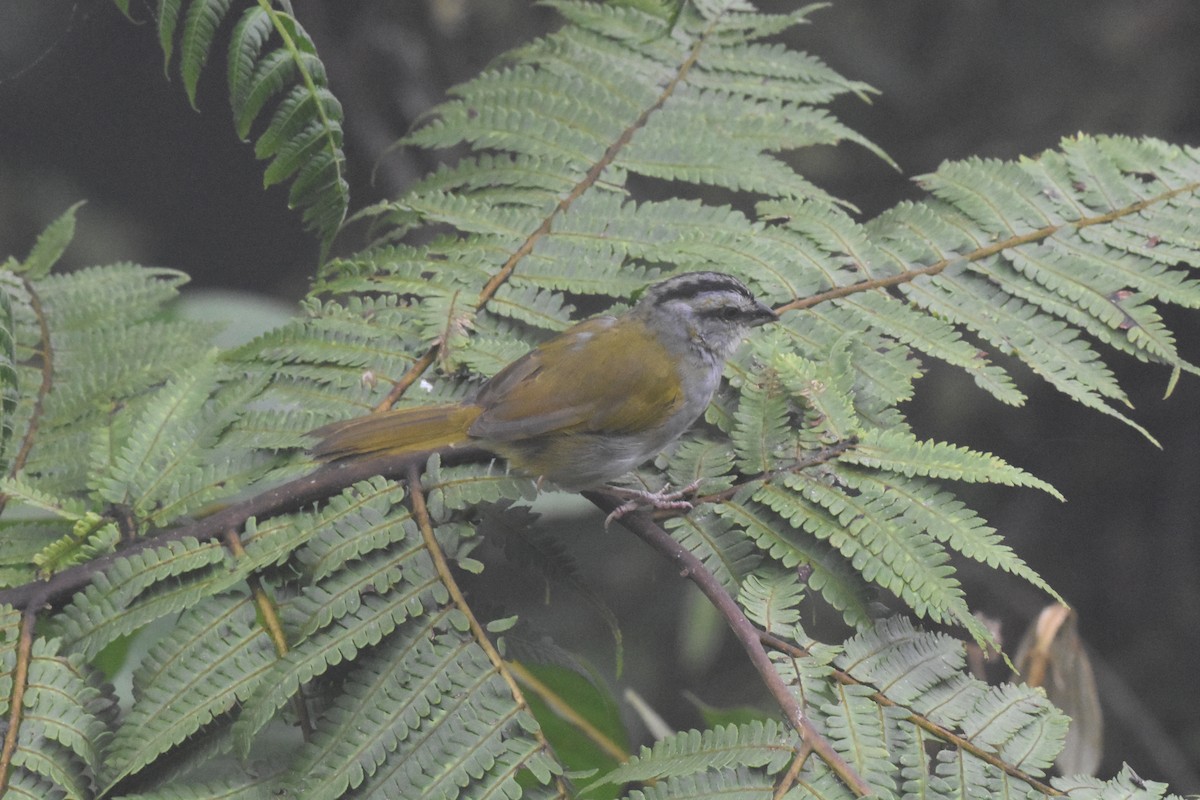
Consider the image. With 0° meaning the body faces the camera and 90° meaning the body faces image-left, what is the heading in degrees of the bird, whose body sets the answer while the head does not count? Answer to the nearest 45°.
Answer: approximately 270°
